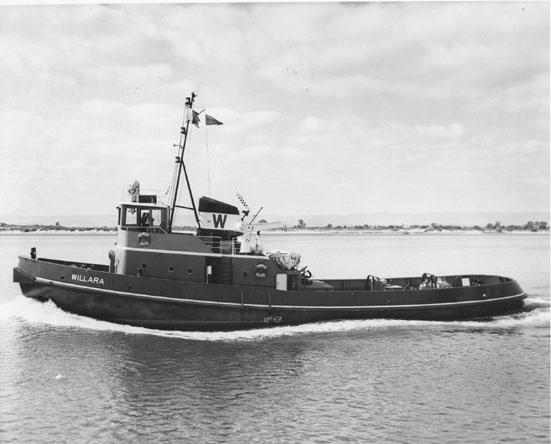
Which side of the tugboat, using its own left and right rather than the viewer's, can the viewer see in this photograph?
left
